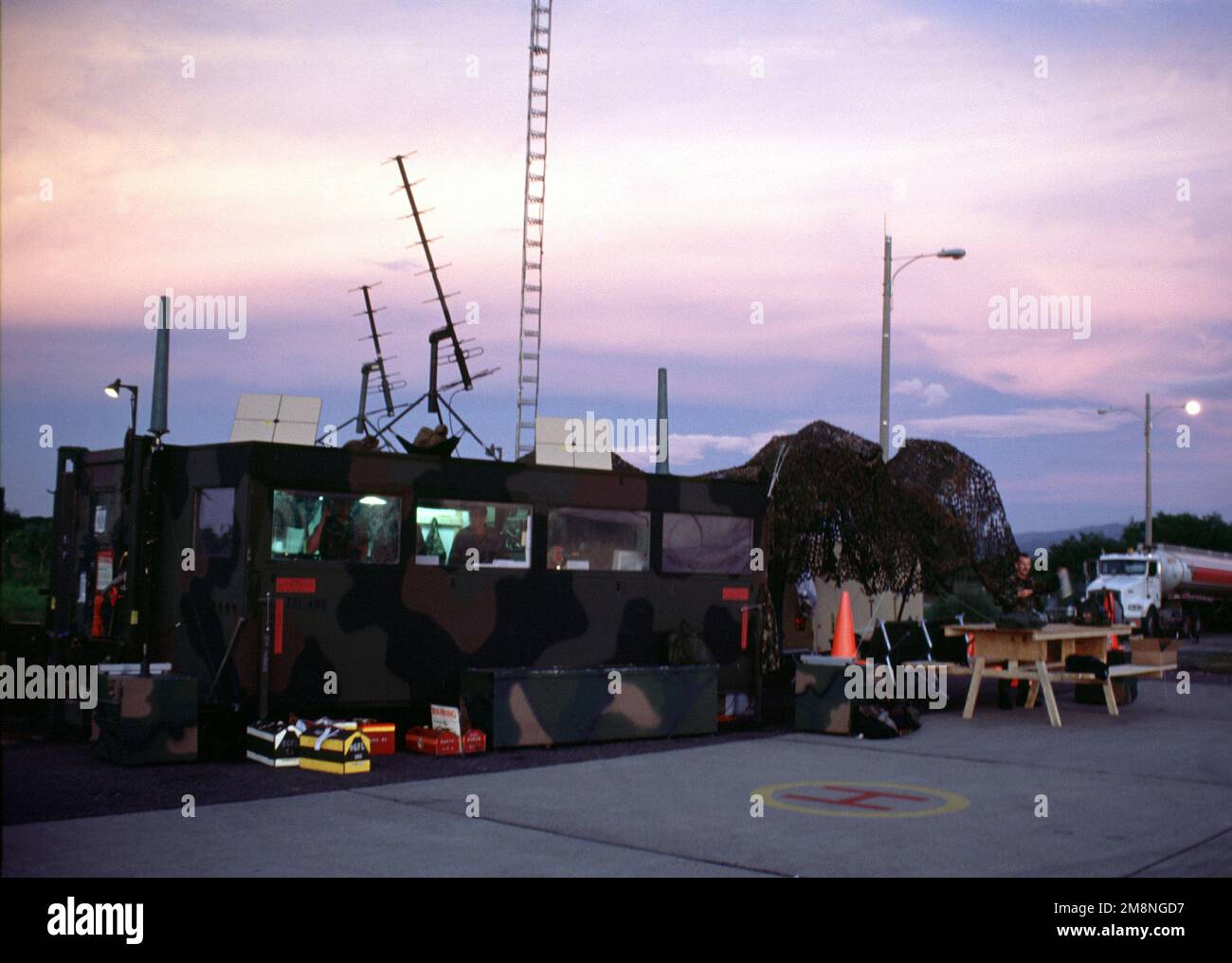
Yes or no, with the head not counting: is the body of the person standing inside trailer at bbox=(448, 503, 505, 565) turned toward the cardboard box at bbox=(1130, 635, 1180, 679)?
no

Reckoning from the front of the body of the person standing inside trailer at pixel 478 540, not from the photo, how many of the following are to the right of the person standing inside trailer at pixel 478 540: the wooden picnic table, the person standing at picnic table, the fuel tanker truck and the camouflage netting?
0

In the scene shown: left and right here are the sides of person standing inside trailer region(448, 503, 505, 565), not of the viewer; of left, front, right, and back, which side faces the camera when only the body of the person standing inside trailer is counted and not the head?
front

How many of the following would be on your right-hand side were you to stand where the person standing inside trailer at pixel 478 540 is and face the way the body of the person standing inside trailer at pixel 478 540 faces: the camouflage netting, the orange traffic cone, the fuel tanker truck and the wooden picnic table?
0

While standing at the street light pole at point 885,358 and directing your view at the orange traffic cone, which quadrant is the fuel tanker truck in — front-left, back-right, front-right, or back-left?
back-left

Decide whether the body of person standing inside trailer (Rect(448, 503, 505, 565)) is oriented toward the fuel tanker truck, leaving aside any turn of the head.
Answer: no

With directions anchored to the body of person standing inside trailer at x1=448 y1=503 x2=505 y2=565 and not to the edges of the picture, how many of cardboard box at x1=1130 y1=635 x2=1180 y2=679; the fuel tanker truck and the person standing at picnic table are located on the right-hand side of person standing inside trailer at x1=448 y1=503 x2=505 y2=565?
0

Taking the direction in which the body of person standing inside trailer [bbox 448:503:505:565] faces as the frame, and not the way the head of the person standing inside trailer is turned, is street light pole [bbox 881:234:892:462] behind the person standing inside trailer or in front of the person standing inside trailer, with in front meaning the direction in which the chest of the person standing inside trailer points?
behind

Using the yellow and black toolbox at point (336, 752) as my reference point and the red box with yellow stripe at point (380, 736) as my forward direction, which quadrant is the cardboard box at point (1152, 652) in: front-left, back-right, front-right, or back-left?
front-right

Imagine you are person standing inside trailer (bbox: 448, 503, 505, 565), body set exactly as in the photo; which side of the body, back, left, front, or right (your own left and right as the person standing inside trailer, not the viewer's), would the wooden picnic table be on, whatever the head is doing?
left

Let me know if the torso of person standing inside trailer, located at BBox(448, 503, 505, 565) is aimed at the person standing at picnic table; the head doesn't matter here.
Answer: no

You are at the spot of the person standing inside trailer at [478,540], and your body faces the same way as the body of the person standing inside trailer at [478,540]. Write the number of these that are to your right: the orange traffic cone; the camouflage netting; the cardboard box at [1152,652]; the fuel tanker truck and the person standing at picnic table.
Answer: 0

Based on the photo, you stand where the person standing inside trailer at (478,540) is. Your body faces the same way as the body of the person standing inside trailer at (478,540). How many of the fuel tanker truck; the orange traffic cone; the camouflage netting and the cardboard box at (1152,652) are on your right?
0
